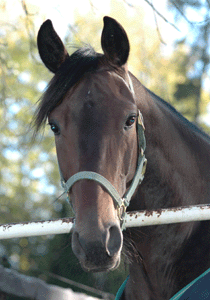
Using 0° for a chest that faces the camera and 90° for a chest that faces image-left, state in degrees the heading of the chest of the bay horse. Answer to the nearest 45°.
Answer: approximately 45°
